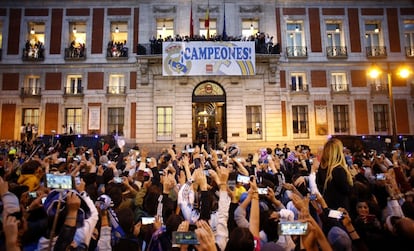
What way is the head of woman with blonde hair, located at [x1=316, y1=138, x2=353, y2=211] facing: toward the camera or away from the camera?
away from the camera

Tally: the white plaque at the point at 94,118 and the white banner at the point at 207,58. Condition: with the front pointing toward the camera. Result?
2

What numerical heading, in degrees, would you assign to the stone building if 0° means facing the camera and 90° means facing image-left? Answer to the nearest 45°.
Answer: approximately 0°

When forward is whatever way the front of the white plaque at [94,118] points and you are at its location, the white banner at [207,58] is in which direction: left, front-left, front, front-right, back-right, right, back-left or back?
front-left

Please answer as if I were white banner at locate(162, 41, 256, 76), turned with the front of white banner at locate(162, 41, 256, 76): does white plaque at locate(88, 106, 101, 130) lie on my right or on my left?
on my right

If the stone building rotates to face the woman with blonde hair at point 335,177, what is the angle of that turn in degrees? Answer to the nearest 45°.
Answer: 0° — it already faces them

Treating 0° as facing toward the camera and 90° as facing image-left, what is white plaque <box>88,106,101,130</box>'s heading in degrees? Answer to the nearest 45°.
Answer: approximately 0°

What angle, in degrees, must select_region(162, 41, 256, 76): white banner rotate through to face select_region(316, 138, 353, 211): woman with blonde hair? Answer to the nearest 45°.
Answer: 0° — it already faces them
